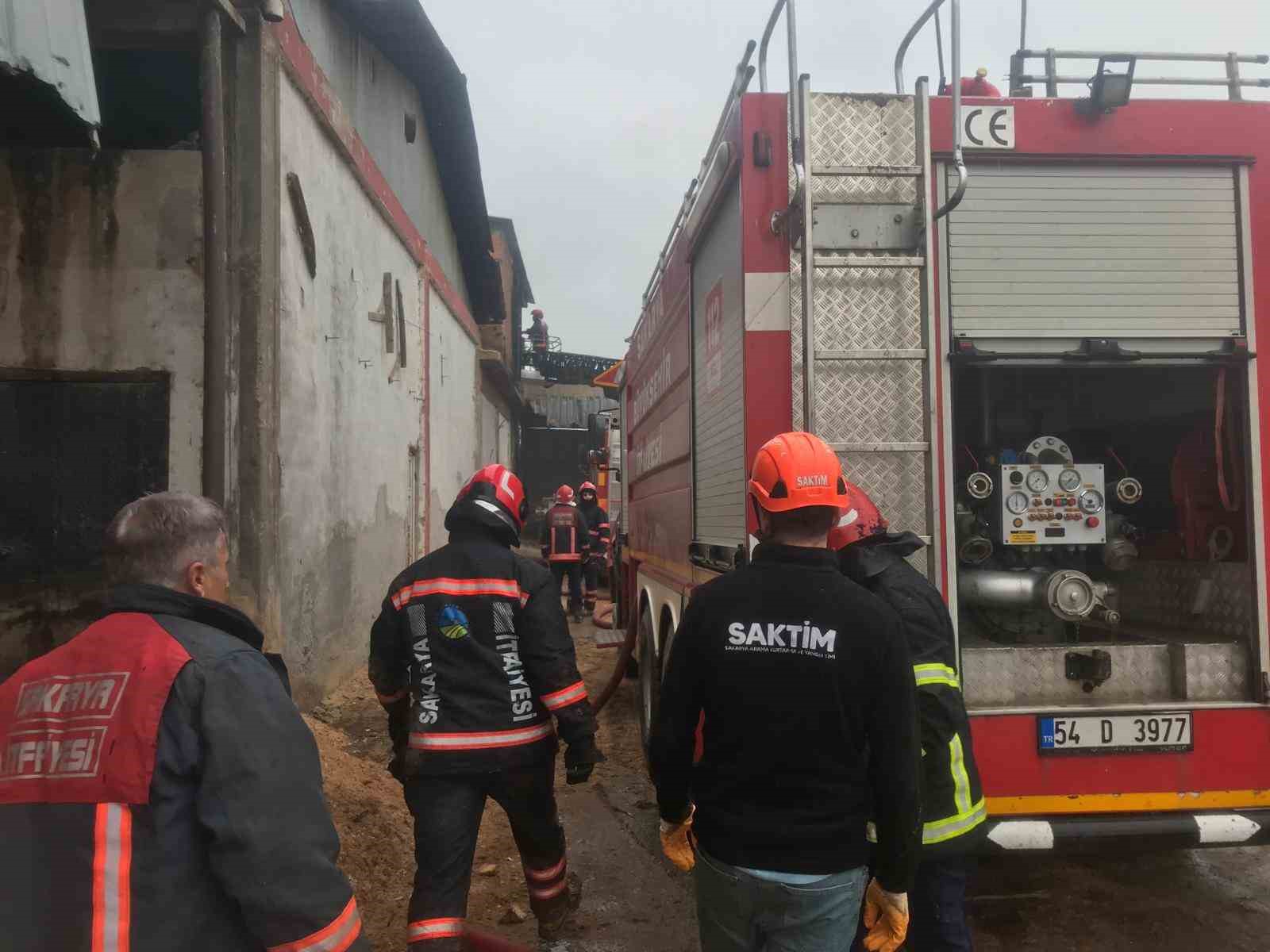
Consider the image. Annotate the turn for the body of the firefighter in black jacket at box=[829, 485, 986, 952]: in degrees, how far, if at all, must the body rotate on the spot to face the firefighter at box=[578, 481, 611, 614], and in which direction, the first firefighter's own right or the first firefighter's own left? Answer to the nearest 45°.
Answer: approximately 45° to the first firefighter's own right

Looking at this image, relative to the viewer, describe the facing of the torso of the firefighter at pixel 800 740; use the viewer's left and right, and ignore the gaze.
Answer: facing away from the viewer

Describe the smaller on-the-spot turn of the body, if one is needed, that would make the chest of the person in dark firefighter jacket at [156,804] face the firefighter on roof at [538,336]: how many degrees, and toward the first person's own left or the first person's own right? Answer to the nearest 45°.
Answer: approximately 45° to the first person's own left

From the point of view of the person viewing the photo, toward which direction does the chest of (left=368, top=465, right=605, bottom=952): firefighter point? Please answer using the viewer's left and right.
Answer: facing away from the viewer

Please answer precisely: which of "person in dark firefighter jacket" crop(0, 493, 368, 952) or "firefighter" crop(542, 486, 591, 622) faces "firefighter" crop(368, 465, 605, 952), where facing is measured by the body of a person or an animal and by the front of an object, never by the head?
the person in dark firefighter jacket

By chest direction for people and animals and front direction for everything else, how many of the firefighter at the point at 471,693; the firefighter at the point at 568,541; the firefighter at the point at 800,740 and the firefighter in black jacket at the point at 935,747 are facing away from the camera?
3

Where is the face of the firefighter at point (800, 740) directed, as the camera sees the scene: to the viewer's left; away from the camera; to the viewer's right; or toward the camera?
away from the camera

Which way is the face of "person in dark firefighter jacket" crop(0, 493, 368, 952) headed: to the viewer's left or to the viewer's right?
to the viewer's right
